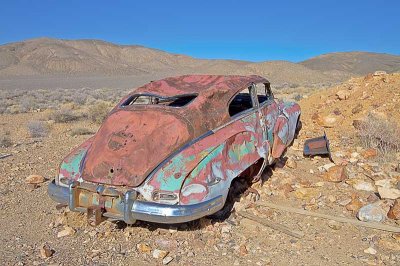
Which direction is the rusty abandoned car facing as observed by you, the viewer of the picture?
facing away from the viewer and to the right of the viewer

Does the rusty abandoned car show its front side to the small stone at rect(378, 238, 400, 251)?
no

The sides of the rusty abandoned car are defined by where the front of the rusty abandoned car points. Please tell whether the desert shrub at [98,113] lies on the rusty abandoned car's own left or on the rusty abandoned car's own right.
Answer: on the rusty abandoned car's own left

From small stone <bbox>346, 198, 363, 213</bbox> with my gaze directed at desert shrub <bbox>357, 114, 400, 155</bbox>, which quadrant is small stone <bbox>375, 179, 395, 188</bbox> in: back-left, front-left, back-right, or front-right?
front-right

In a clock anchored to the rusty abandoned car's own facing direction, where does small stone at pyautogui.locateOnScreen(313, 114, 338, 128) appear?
The small stone is roughly at 12 o'clock from the rusty abandoned car.

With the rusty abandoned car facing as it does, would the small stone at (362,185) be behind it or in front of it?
in front

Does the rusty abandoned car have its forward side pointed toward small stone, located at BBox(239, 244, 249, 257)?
no

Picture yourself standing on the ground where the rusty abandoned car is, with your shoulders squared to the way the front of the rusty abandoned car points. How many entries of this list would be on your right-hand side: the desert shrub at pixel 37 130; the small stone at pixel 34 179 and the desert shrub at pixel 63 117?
0

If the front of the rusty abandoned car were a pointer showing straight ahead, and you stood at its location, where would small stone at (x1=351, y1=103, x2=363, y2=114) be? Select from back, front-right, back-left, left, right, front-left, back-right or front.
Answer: front

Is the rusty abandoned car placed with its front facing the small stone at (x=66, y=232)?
no

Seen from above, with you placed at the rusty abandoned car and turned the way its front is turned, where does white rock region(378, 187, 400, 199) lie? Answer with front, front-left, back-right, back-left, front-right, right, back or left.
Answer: front-right

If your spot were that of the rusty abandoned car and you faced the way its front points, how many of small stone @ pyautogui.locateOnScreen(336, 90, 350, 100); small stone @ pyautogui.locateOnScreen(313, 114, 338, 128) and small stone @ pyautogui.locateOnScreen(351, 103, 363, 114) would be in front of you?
3

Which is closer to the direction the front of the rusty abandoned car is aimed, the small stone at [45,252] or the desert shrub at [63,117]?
the desert shrub

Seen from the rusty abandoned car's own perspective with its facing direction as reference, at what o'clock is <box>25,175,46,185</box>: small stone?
The small stone is roughly at 9 o'clock from the rusty abandoned car.
